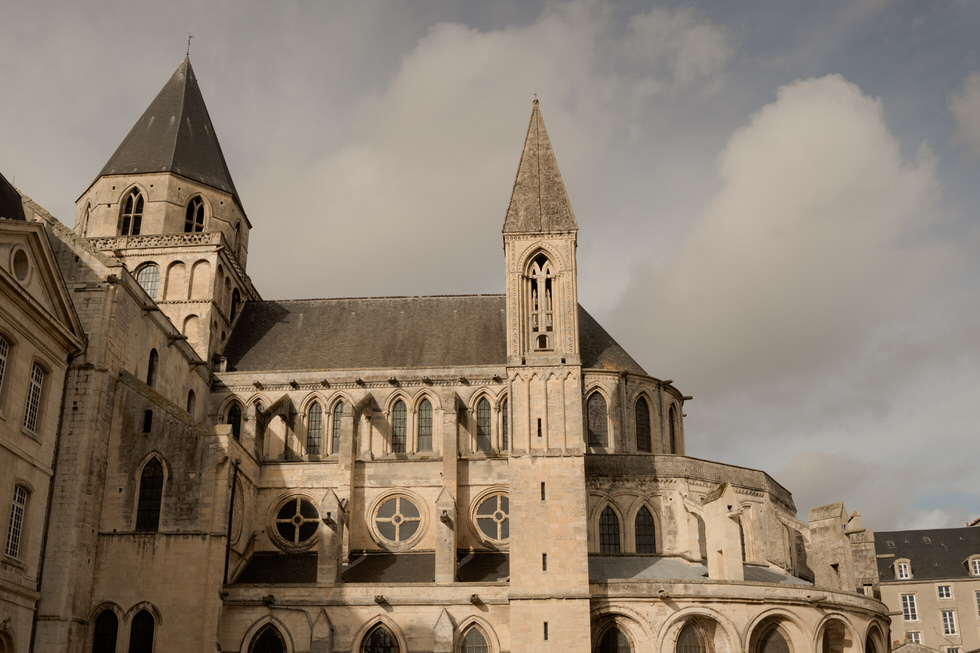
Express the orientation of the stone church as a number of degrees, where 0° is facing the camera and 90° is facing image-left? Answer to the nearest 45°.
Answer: approximately 90°
